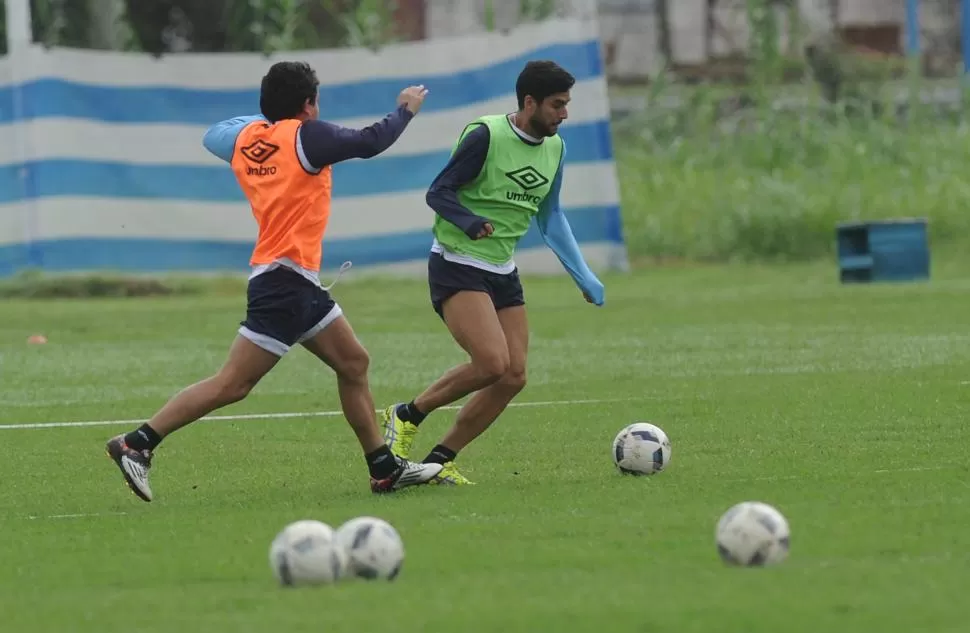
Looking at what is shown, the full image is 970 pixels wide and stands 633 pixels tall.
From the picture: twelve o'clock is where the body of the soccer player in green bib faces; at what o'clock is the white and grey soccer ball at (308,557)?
The white and grey soccer ball is roughly at 2 o'clock from the soccer player in green bib.

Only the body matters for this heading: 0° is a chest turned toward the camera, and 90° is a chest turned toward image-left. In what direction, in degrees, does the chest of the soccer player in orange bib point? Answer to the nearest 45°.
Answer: approximately 225°

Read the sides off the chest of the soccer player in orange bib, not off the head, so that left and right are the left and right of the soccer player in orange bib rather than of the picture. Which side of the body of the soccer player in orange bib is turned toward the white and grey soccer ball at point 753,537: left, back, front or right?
right

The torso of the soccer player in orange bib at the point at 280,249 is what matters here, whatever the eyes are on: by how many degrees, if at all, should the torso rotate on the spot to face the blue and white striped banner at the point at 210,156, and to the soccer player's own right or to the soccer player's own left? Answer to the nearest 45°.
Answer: approximately 45° to the soccer player's own left

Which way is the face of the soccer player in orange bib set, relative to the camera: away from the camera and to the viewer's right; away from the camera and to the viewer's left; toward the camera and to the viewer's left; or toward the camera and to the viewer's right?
away from the camera and to the viewer's right

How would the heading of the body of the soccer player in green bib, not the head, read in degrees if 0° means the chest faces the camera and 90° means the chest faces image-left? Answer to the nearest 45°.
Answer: approximately 315°

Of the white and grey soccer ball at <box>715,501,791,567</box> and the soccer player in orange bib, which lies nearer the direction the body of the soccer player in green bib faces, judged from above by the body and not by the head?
the white and grey soccer ball

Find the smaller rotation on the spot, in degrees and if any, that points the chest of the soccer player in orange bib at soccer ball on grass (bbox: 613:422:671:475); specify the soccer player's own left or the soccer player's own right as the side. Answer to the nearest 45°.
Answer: approximately 45° to the soccer player's own right

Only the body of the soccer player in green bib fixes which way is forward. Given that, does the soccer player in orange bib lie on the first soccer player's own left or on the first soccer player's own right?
on the first soccer player's own right

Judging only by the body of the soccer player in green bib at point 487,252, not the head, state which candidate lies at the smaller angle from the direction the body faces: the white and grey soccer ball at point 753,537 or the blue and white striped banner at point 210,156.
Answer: the white and grey soccer ball

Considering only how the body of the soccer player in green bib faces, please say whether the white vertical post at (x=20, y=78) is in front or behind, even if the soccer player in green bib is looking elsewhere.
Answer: behind
